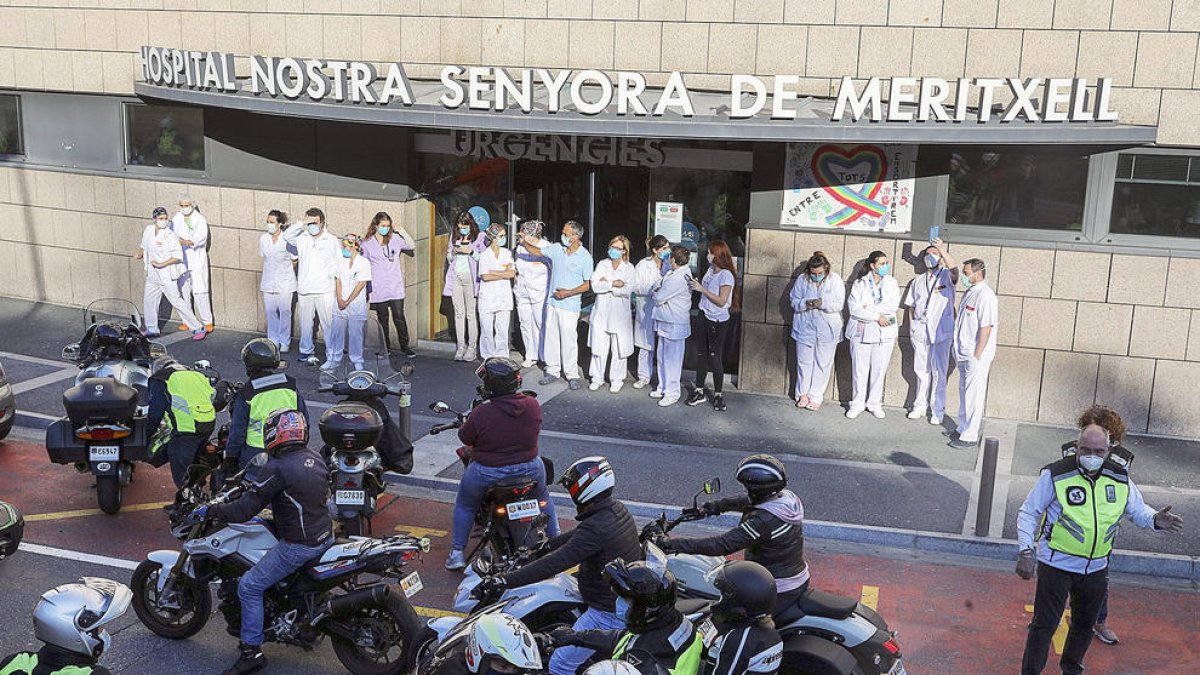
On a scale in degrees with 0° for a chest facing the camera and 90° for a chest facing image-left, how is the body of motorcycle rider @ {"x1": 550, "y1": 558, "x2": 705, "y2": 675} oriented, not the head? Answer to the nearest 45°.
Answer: approximately 90°

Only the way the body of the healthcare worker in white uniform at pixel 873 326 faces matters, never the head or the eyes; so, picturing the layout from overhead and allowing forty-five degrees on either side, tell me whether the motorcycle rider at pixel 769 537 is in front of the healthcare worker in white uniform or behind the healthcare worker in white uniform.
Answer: in front

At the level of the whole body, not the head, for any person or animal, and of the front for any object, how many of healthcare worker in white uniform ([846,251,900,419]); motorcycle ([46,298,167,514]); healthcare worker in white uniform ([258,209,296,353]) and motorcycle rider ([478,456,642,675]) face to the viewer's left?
1

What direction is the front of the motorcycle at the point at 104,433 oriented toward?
away from the camera

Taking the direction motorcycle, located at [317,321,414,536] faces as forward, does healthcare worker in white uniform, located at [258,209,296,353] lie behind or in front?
in front

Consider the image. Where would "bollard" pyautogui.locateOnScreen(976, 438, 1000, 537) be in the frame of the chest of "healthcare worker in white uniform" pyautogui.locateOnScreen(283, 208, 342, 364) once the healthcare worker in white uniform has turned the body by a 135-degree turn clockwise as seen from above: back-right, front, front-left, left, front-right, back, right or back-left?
back

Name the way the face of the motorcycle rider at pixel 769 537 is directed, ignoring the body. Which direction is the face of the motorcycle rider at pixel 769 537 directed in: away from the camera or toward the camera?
away from the camera

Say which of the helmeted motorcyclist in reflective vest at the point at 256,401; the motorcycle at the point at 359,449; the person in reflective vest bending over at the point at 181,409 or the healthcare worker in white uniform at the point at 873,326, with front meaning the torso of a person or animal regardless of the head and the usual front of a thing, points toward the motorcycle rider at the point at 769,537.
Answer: the healthcare worker in white uniform

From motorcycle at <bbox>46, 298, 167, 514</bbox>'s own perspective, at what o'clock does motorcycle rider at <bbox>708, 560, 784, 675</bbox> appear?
The motorcycle rider is roughly at 5 o'clock from the motorcycle.

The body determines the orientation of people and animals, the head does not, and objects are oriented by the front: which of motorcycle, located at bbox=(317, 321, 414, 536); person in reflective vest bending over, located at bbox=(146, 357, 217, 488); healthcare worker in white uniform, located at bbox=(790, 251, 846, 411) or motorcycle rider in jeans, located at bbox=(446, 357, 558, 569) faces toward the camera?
the healthcare worker in white uniform

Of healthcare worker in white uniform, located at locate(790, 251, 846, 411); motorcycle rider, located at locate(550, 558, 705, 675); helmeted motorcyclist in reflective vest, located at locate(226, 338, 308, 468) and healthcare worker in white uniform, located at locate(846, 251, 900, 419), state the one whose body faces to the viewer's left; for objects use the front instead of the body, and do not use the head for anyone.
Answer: the motorcycle rider

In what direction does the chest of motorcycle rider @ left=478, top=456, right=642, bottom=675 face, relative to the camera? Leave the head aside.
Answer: to the viewer's left

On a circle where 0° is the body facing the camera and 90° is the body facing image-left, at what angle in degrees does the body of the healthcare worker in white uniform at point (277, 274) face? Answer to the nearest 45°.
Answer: approximately 0°

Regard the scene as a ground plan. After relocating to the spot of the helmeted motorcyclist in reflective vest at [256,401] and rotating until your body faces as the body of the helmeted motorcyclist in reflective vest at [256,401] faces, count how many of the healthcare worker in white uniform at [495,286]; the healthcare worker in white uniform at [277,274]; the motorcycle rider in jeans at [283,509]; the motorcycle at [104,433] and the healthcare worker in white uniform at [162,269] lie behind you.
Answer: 1

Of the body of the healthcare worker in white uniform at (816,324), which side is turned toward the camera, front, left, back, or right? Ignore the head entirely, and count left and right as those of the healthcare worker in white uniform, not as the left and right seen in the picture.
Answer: front

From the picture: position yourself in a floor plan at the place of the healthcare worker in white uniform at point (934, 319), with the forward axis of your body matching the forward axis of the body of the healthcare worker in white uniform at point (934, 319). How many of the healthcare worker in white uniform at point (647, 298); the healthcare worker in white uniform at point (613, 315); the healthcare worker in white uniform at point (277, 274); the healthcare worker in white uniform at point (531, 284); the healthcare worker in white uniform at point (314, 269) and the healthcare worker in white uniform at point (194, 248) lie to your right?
6

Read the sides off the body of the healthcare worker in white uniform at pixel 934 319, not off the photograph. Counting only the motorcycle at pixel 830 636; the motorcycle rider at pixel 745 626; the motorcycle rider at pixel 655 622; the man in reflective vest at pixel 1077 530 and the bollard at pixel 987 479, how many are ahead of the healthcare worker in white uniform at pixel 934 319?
5

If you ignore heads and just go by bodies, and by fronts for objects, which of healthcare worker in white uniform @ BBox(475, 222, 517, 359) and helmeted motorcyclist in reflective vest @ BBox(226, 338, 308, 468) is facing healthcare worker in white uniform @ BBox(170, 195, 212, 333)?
the helmeted motorcyclist in reflective vest

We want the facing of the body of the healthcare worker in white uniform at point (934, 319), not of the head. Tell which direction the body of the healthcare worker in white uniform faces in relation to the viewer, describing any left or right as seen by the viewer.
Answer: facing the viewer
